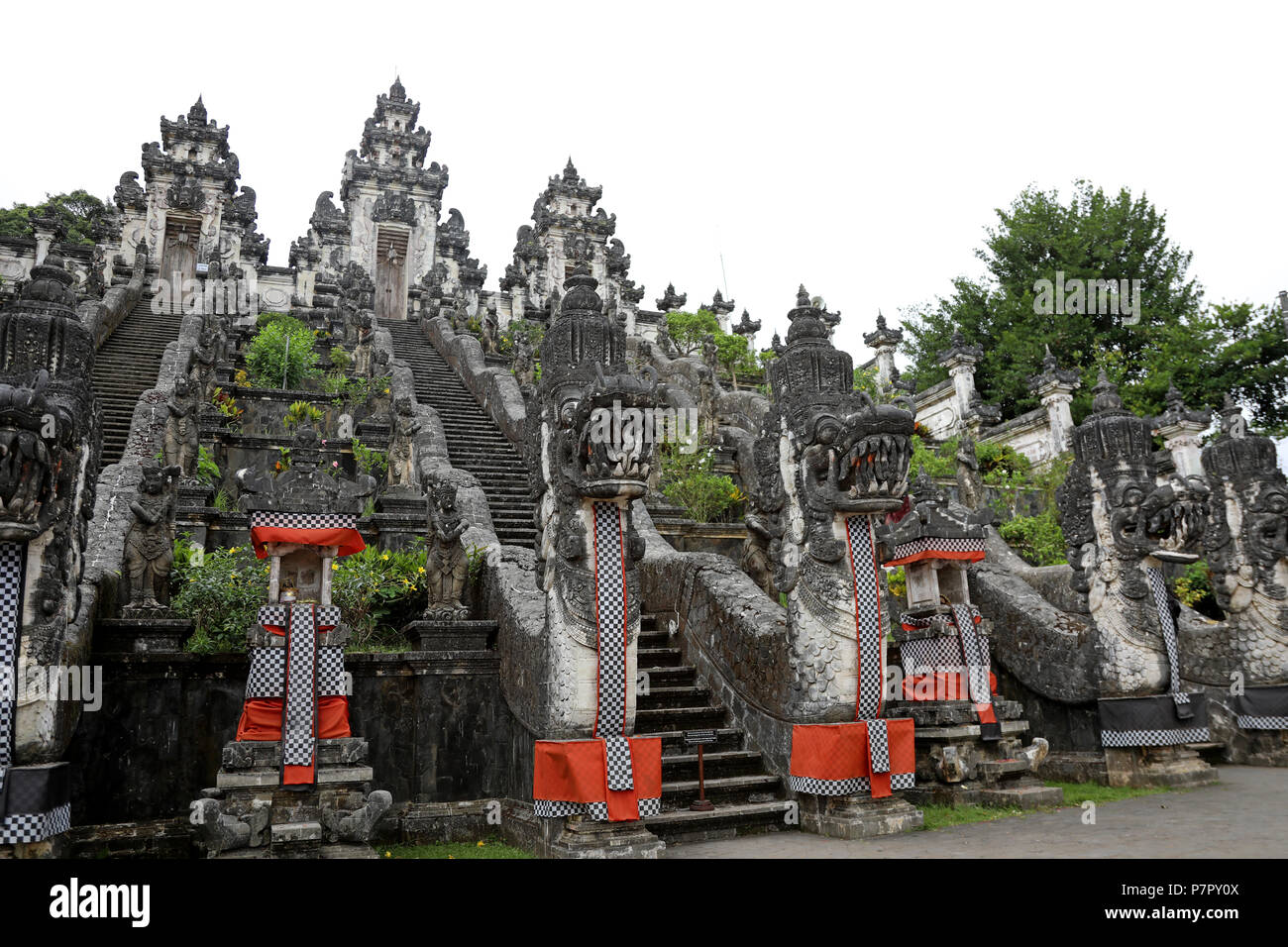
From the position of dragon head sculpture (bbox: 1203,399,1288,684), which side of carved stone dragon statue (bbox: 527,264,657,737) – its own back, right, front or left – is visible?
left

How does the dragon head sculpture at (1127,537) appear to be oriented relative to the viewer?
to the viewer's right

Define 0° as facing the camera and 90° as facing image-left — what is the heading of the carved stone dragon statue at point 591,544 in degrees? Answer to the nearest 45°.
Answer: approximately 315°

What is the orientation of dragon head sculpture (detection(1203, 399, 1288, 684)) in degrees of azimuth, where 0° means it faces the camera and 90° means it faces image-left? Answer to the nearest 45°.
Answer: approximately 270°

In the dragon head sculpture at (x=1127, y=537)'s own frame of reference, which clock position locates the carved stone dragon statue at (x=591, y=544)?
The carved stone dragon statue is roughly at 4 o'clock from the dragon head sculpture.

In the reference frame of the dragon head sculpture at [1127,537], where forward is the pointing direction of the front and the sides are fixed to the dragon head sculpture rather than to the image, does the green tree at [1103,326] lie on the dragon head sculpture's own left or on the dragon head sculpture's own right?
on the dragon head sculpture's own left

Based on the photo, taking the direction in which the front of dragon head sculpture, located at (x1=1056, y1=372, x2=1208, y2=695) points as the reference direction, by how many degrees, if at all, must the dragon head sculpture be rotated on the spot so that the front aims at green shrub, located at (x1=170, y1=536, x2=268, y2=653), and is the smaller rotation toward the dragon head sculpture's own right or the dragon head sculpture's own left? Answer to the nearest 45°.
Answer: approximately 135° to the dragon head sculpture's own right
